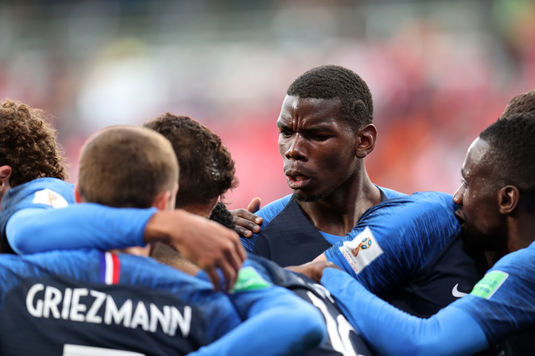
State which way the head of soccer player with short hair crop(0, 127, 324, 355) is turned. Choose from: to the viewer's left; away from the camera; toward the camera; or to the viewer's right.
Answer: away from the camera

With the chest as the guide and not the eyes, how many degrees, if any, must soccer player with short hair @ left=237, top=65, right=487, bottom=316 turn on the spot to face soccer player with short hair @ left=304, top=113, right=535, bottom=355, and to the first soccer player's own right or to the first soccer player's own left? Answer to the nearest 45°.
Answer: approximately 90° to the first soccer player's own left

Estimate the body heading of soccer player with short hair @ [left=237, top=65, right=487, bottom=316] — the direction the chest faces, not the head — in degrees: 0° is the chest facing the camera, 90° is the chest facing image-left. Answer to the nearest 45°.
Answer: approximately 45°

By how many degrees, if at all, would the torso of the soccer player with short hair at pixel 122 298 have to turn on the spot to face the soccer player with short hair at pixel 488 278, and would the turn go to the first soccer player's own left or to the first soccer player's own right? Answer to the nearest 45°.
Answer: approximately 90° to the first soccer player's own right

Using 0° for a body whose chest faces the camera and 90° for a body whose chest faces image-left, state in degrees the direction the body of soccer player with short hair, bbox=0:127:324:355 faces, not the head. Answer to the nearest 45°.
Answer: approximately 180°
